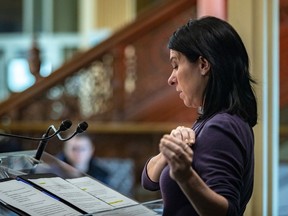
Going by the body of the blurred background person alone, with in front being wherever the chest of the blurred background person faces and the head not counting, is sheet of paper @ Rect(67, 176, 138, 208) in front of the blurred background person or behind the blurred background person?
in front

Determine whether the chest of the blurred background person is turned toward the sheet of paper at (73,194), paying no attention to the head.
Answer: yes

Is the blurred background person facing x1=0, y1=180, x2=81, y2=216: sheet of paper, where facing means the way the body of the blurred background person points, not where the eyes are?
yes

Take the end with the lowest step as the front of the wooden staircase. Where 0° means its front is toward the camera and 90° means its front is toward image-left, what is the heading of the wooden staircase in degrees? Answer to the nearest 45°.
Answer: approximately 90°

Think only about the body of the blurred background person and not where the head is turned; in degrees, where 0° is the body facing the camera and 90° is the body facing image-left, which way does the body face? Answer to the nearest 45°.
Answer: approximately 0°

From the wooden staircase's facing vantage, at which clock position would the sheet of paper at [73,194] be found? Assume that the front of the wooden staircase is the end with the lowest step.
The sheet of paper is roughly at 9 o'clock from the wooden staircase.
